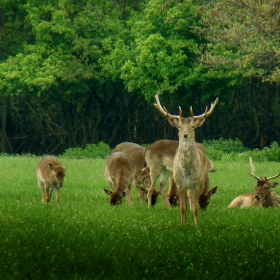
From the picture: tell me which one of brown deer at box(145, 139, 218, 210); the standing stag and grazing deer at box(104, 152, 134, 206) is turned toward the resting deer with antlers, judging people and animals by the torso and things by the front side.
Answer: the brown deer

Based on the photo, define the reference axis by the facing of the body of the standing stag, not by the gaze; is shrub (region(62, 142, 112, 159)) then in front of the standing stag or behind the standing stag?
behind

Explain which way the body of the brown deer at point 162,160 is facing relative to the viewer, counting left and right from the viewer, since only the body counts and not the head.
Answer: facing to the right of the viewer

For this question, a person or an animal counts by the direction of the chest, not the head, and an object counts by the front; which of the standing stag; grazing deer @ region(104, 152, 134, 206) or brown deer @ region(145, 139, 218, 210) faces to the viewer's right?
the brown deer

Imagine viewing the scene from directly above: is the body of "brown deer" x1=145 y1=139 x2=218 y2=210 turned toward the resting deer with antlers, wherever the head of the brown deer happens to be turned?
yes

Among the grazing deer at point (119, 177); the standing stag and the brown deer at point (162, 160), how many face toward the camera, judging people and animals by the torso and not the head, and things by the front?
2

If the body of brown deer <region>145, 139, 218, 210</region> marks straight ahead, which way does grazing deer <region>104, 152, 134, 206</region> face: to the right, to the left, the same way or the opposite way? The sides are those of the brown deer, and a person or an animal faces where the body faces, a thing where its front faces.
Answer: to the right

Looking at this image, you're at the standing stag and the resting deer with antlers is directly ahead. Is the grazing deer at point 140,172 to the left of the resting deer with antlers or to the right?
left

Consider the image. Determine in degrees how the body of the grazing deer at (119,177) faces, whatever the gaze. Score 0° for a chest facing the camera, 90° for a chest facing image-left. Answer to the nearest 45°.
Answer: approximately 0°

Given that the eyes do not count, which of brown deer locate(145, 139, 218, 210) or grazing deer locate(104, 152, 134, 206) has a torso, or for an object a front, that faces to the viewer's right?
the brown deer

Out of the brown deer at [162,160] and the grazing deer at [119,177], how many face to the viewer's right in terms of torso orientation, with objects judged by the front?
1

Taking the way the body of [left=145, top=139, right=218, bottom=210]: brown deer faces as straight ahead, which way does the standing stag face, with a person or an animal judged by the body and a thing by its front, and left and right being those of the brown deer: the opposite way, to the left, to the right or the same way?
to the right
